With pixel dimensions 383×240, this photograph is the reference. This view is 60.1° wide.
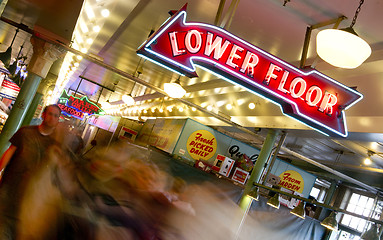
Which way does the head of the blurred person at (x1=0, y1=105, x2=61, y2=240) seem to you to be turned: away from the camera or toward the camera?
toward the camera

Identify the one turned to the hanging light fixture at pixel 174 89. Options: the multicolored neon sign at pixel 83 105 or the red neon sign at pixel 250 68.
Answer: the multicolored neon sign at pixel 83 105

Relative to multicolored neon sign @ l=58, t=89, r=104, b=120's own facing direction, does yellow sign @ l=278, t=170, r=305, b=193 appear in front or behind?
in front

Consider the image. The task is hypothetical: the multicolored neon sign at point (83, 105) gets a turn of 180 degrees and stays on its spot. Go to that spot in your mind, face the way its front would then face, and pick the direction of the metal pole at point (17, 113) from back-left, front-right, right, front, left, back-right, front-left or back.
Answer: back

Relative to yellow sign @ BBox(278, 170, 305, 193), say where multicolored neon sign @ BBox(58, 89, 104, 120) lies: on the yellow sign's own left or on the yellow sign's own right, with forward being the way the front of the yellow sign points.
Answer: on the yellow sign's own right

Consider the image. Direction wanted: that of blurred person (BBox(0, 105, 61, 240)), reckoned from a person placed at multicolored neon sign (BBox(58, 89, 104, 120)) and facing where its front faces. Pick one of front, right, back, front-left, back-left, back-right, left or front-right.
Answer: front

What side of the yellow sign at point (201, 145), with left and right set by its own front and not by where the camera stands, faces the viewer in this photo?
front

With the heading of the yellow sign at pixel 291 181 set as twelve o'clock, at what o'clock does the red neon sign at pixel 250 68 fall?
The red neon sign is roughly at 12 o'clock from the yellow sign.

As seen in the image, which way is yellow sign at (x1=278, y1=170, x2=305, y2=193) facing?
toward the camera

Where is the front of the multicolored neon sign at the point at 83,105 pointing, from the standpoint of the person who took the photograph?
facing the viewer

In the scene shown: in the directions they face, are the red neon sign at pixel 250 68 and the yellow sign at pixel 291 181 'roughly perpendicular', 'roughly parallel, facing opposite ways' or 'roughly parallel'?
roughly parallel

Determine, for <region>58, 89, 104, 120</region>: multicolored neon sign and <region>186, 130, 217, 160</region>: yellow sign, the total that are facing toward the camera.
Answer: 2

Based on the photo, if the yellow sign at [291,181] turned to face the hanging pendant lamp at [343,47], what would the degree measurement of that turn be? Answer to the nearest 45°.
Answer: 0° — it already faces it

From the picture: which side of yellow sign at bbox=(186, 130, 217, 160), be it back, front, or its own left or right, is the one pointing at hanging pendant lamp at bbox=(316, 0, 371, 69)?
front
